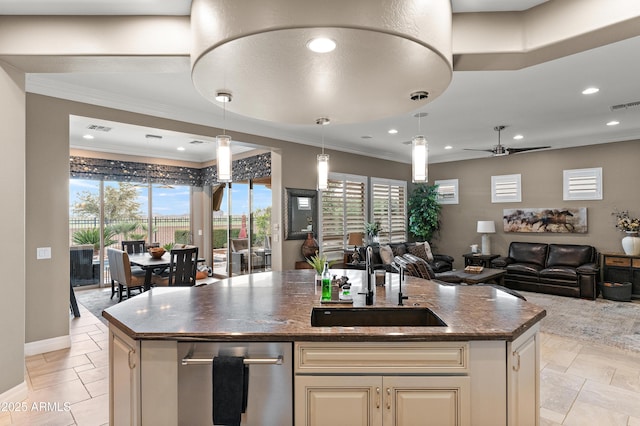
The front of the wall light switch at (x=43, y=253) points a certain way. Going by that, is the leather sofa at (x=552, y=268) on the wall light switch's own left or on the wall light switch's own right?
on the wall light switch's own left

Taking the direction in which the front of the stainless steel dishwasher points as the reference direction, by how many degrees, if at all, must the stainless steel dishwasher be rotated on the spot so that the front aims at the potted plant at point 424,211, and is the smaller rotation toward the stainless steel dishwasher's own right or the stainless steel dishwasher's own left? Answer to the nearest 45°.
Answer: approximately 135° to the stainless steel dishwasher's own left

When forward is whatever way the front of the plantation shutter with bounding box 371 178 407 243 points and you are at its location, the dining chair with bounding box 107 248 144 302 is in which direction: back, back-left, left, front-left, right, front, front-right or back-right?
right

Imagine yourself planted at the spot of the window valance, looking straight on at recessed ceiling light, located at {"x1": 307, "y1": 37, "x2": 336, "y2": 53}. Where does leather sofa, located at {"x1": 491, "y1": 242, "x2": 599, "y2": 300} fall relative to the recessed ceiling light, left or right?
left

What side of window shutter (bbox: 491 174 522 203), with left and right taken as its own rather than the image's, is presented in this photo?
front

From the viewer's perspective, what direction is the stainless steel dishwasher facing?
toward the camera

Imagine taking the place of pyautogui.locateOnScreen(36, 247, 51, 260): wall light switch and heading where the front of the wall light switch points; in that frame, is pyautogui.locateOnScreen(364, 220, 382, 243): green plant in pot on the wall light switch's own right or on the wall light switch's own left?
on the wall light switch's own left

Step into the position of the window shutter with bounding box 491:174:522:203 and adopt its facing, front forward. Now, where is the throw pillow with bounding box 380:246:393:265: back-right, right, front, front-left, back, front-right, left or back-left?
front-right
